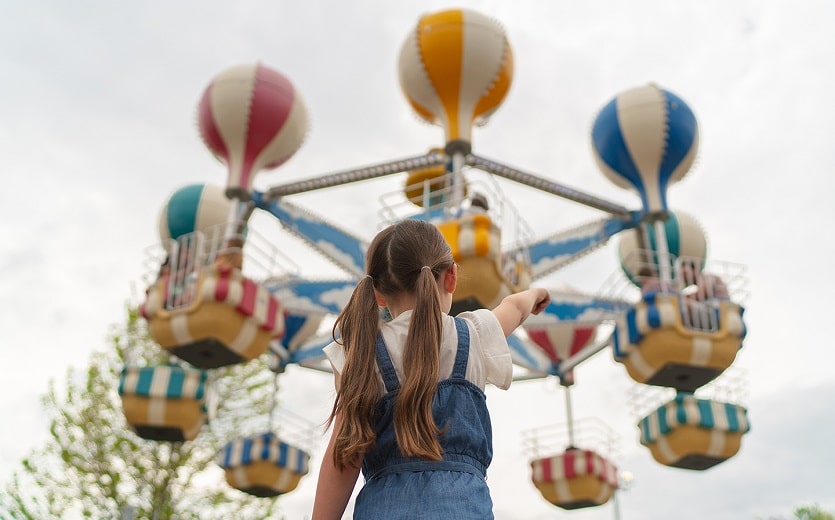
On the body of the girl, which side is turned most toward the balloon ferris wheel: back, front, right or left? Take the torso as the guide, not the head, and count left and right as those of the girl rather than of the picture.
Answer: front

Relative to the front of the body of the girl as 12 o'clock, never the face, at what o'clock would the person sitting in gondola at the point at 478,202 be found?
The person sitting in gondola is roughly at 12 o'clock from the girl.

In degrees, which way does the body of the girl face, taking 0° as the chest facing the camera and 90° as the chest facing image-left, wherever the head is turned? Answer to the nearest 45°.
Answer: approximately 180°

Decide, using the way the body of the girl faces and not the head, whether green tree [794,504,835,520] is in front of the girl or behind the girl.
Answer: in front

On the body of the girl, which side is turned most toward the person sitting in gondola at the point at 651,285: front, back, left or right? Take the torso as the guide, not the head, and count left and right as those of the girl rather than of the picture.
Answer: front

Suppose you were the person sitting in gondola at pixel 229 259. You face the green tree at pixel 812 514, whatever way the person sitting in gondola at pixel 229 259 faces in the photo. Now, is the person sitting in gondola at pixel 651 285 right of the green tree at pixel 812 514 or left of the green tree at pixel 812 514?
right
